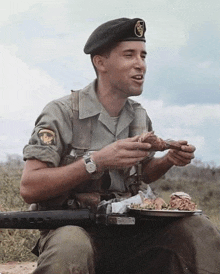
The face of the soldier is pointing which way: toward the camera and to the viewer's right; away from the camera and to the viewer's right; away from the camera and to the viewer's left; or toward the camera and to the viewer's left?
toward the camera and to the viewer's right

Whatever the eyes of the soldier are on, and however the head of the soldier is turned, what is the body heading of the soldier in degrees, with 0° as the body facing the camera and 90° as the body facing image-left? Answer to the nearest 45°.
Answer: approximately 315°
